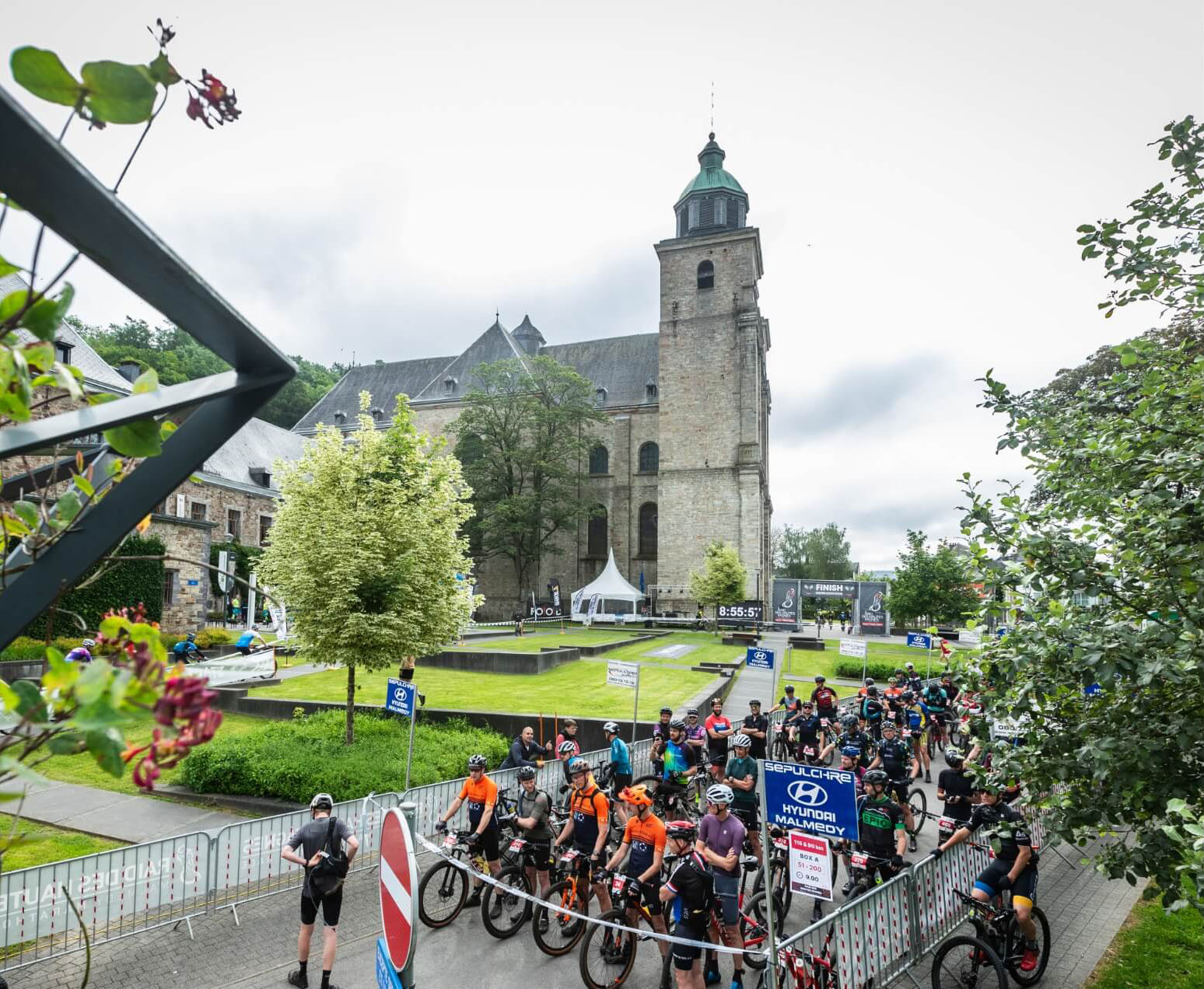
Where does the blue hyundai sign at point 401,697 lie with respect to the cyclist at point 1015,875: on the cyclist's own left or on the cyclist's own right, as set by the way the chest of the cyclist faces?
on the cyclist's own right

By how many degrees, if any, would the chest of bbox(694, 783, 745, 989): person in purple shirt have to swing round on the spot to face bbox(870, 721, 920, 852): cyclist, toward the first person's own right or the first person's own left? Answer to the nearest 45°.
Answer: approximately 180°

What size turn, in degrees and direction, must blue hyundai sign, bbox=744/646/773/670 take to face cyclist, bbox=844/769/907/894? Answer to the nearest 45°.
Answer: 0° — it already faces them

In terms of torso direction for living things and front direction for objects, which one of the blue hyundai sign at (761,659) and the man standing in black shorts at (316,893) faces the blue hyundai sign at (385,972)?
the blue hyundai sign at (761,659)

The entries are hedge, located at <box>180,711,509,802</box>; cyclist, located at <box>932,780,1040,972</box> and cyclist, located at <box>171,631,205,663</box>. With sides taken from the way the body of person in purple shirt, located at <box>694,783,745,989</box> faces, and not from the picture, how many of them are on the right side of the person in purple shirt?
2

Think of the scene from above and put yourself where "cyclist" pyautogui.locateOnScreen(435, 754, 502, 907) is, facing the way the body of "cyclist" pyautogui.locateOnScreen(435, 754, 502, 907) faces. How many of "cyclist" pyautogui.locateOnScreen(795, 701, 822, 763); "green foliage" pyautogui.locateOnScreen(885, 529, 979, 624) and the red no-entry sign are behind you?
2

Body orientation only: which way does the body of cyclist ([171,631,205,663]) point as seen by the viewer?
to the viewer's right

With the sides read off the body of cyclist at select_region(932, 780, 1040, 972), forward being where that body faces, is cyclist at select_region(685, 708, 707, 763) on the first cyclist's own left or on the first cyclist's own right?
on the first cyclist's own right

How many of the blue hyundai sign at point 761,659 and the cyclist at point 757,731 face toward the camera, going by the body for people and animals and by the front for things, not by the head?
2

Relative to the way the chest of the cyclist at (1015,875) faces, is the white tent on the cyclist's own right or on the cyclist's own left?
on the cyclist's own right
